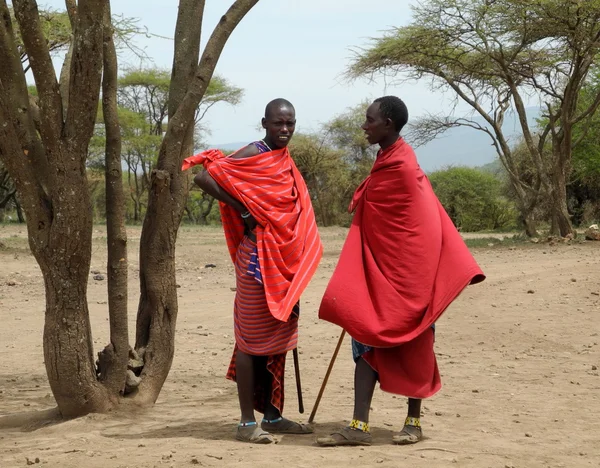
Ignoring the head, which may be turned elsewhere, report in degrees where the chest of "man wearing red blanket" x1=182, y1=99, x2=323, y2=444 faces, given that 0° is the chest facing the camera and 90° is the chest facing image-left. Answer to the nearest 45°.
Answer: approximately 315°

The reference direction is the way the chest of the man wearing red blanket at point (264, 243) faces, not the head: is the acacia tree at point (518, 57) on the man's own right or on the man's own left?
on the man's own left

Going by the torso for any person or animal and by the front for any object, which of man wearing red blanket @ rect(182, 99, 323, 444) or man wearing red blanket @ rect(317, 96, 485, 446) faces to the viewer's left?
man wearing red blanket @ rect(317, 96, 485, 446)

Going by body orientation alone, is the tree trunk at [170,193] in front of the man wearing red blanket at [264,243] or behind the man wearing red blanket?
behind

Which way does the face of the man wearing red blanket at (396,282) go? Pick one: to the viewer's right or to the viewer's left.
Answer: to the viewer's left

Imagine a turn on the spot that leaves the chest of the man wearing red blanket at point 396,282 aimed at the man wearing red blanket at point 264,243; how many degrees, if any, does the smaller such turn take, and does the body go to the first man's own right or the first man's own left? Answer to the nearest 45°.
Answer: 0° — they already face them

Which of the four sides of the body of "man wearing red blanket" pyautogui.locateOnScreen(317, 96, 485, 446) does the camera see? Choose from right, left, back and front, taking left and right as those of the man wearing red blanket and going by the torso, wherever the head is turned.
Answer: left

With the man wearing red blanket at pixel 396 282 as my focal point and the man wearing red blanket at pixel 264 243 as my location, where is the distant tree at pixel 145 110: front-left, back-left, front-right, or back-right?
back-left

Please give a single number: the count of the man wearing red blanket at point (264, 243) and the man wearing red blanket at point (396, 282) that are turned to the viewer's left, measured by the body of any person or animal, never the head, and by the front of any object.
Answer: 1

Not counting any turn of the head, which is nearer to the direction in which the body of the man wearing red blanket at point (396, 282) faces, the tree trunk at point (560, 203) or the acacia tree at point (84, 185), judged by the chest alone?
the acacia tree

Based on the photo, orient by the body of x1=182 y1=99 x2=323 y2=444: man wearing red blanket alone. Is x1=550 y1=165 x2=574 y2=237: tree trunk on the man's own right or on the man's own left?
on the man's own left

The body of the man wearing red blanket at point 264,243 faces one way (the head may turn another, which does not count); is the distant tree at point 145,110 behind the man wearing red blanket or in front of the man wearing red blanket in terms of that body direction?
behind

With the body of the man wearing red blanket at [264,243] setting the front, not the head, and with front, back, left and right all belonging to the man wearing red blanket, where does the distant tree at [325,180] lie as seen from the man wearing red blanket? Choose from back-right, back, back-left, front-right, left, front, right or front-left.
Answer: back-left
